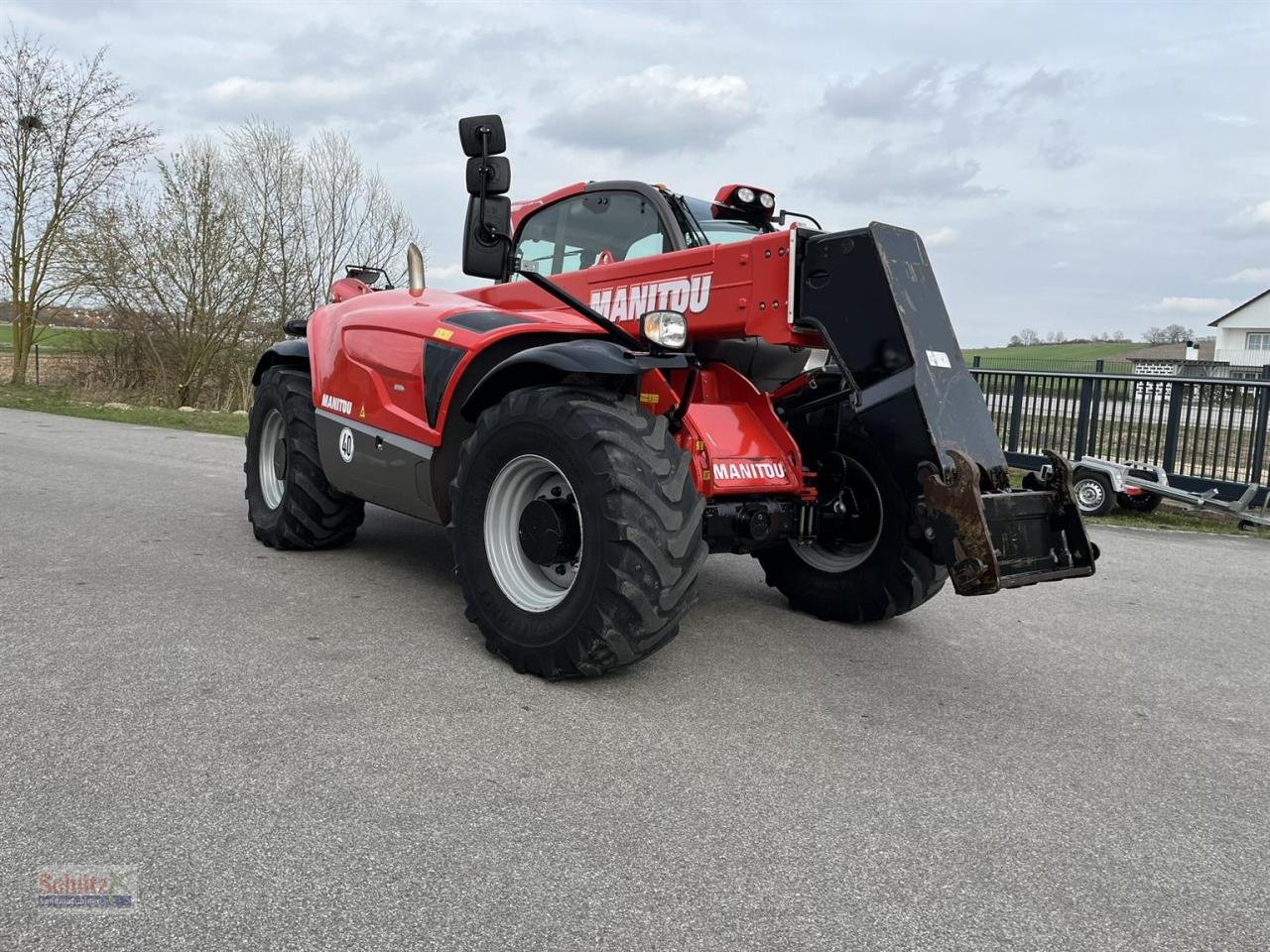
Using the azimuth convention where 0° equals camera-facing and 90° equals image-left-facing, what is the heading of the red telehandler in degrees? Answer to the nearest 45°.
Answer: approximately 315°

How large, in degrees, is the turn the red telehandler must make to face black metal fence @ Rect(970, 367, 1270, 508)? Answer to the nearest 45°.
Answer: approximately 90° to its left

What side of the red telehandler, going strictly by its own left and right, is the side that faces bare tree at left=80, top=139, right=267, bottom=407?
back
